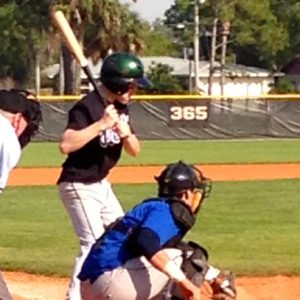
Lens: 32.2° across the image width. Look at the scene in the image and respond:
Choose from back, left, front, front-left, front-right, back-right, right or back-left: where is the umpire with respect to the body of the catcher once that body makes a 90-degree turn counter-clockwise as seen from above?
left

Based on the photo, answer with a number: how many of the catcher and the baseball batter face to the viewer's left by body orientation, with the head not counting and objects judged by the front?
0

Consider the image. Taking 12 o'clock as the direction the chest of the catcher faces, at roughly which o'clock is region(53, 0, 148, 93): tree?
The tree is roughly at 9 o'clock from the catcher.

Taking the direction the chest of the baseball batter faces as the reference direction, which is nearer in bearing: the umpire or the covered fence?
the umpire

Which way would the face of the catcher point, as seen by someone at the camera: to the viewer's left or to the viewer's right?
to the viewer's right

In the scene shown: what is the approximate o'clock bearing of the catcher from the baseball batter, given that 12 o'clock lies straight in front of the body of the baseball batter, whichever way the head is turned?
The catcher is roughly at 1 o'clock from the baseball batter.

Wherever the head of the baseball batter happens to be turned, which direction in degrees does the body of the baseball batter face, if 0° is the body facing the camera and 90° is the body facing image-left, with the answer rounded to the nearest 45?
approximately 315°

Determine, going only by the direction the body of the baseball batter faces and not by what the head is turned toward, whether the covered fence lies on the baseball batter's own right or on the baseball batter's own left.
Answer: on the baseball batter's own left
